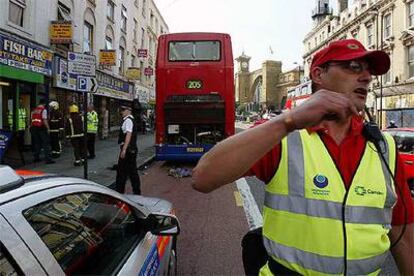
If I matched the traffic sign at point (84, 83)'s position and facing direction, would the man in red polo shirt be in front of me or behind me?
in front

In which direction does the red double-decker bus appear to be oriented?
away from the camera

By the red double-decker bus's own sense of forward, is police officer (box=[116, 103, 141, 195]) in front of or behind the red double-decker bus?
behind

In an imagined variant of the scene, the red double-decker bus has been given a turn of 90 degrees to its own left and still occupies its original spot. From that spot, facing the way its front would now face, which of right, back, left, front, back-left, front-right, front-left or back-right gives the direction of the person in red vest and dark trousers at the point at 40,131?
front

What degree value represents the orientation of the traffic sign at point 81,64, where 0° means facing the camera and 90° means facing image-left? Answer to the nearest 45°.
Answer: approximately 0°

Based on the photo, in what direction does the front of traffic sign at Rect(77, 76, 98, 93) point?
toward the camera

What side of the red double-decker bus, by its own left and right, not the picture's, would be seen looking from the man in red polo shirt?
back

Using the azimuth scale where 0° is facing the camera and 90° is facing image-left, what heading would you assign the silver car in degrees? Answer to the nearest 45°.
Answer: approximately 225°

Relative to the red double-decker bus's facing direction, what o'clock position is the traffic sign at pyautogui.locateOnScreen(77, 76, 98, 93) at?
The traffic sign is roughly at 7 o'clock from the red double-decker bus.
